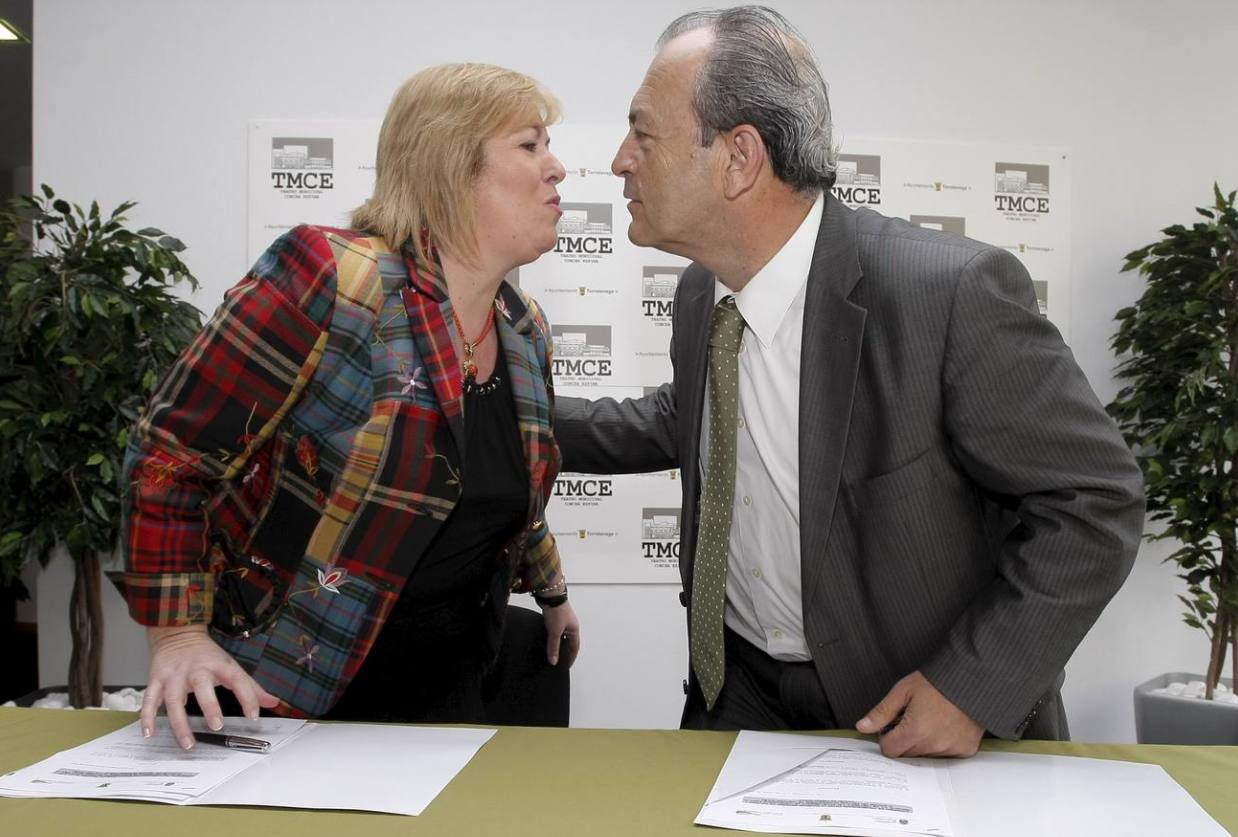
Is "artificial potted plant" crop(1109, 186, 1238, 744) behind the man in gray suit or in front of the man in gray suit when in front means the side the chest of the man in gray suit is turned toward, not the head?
behind

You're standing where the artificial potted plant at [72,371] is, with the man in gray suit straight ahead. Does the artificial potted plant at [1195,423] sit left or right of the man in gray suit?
left

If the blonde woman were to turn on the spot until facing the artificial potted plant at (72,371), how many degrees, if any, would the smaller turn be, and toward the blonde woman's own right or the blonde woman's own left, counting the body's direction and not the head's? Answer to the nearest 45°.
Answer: approximately 180°

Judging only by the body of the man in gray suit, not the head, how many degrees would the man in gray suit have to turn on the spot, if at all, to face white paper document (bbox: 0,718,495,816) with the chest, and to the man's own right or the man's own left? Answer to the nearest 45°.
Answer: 0° — they already face it

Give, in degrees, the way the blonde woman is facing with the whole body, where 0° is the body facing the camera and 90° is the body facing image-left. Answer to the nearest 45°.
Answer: approximately 315°

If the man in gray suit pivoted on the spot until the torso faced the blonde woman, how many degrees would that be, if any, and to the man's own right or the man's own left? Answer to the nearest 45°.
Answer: approximately 45° to the man's own right

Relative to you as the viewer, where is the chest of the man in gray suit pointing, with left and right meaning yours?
facing the viewer and to the left of the viewer

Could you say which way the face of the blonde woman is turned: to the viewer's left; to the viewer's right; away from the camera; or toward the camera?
to the viewer's right

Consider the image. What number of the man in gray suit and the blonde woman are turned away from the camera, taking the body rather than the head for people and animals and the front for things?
0

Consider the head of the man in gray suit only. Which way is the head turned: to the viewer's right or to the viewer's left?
to the viewer's left
